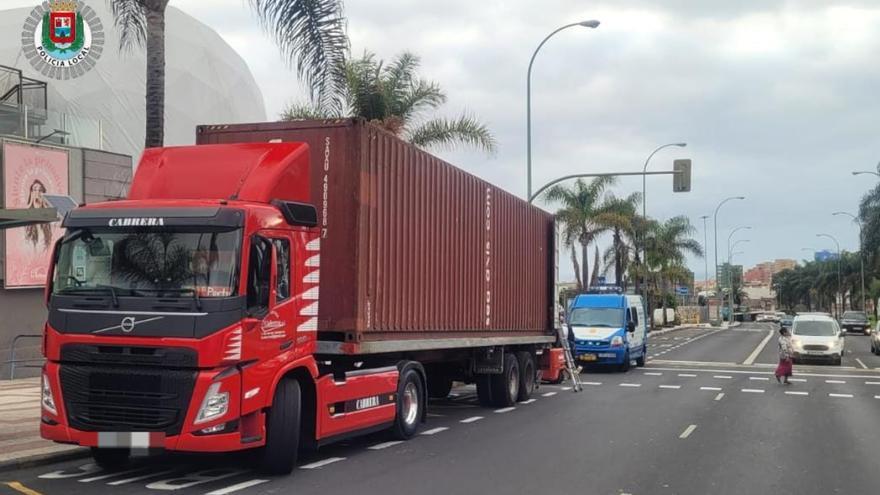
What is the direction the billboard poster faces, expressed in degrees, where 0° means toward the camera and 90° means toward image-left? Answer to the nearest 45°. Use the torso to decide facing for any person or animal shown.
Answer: approximately 315°

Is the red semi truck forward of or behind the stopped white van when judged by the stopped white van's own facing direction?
forward

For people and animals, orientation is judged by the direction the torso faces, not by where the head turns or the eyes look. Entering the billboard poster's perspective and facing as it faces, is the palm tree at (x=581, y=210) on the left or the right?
on its left

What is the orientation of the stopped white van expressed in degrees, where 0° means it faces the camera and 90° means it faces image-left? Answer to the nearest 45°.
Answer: approximately 0°

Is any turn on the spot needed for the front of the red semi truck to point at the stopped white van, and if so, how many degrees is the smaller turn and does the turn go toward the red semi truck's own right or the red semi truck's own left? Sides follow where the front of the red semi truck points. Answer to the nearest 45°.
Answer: approximately 180°

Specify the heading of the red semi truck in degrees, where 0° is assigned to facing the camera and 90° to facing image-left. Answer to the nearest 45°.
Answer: approximately 45°

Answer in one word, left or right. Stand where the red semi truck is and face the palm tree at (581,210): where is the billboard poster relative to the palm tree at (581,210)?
left

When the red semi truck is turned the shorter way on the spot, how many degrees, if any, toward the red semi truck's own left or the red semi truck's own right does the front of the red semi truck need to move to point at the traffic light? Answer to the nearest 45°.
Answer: approximately 180°
